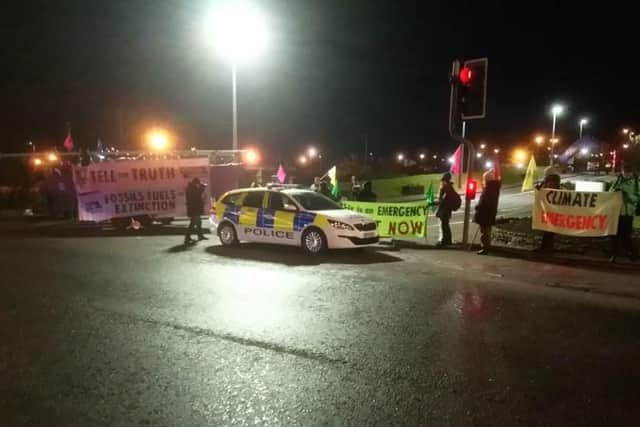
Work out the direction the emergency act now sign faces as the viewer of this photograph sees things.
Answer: facing the viewer

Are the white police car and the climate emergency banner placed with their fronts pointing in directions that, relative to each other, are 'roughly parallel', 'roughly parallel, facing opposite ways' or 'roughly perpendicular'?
roughly perpendicular

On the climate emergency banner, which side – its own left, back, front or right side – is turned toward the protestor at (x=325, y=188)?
right

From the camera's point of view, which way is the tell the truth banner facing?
toward the camera

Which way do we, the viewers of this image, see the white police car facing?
facing the viewer and to the right of the viewer

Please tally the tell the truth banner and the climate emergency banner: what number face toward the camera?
2

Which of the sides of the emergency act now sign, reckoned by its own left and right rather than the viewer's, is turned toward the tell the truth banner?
right

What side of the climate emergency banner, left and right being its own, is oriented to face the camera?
front

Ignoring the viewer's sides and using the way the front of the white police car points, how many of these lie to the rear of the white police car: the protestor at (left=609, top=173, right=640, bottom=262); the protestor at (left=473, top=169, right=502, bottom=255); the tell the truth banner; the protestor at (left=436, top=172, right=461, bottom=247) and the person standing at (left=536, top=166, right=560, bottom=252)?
1

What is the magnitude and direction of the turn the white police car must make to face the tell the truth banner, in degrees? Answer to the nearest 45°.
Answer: approximately 180°

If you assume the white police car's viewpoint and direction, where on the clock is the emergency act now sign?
The emergency act now sign is roughly at 10 o'clock from the white police car.

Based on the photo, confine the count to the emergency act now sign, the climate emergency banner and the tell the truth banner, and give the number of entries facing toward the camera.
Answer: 3
